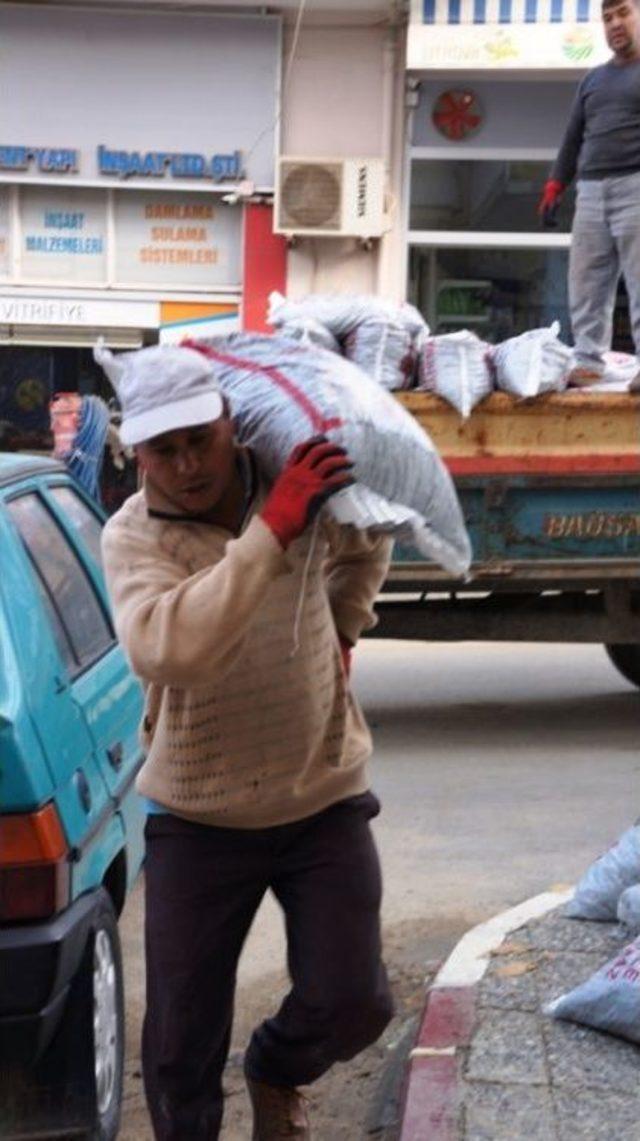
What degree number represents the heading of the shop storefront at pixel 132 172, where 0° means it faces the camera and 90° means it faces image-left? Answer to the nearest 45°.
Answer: approximately 0°

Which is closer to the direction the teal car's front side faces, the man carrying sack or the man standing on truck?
the man standing on truck

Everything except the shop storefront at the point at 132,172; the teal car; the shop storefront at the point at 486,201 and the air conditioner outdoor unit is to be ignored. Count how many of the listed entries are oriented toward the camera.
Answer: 3

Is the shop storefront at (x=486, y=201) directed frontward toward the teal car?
yes

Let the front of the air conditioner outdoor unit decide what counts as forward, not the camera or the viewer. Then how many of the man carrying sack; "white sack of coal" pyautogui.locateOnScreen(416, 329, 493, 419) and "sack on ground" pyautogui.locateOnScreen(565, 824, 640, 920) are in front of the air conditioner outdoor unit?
3

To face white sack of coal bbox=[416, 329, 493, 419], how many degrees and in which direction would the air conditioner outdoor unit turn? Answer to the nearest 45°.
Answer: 0° — it already faces it

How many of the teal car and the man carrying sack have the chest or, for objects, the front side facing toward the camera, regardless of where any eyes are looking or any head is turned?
1

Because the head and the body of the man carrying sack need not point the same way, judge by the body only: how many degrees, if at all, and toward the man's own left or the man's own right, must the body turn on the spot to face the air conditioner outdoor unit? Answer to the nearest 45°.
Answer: approximately 180°

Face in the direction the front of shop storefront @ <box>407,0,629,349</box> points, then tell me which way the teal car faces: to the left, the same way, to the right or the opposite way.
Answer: the opposite way

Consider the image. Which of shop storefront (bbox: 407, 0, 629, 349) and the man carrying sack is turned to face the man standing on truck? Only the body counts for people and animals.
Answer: the shop storefront

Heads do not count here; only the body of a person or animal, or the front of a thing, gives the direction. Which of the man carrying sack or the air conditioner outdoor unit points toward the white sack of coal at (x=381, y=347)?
the air conditioner outdoor unit

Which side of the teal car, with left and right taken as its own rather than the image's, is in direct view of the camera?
back
